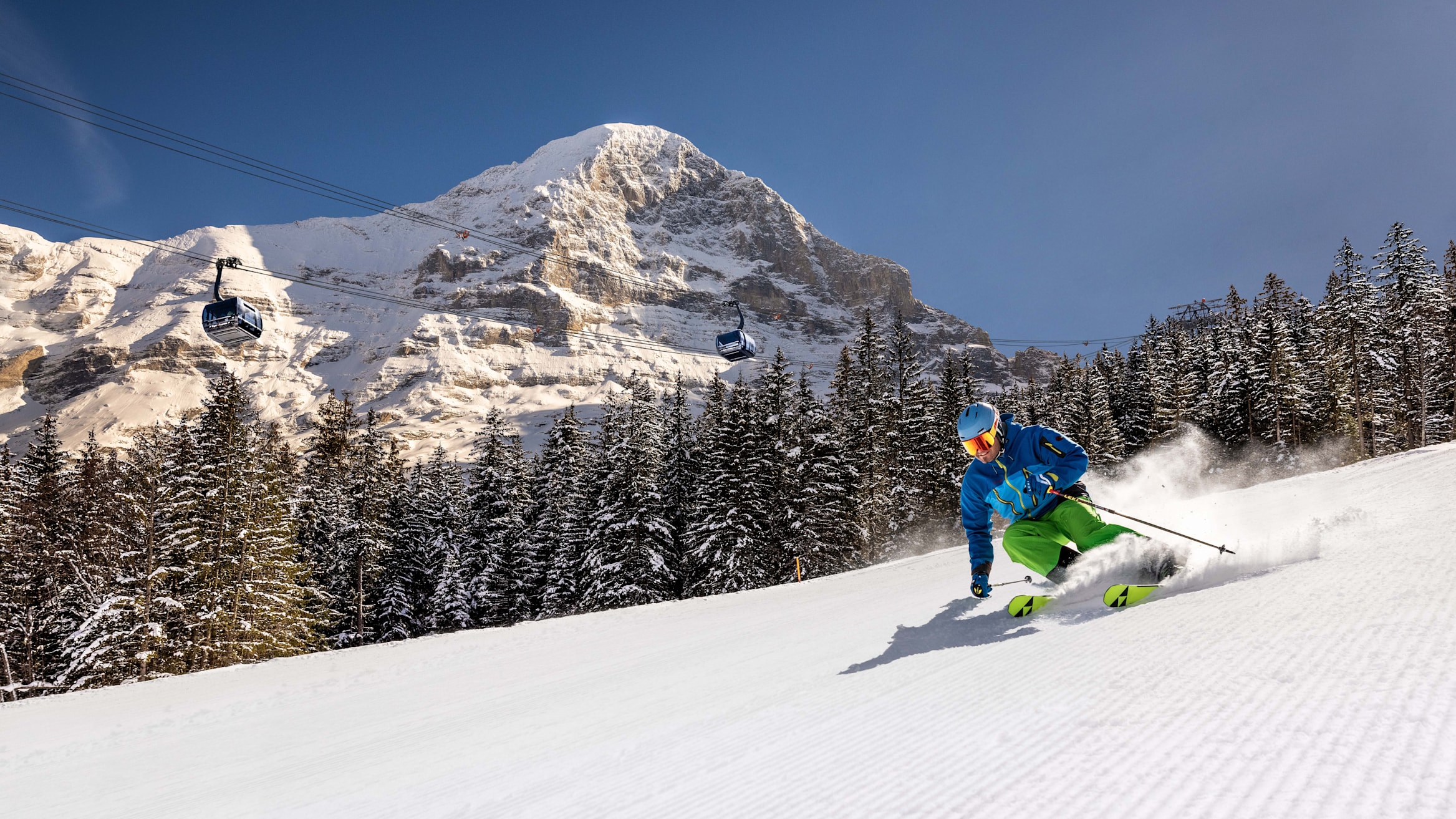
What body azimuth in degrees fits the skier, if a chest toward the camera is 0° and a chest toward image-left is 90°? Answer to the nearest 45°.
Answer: approximately 45°

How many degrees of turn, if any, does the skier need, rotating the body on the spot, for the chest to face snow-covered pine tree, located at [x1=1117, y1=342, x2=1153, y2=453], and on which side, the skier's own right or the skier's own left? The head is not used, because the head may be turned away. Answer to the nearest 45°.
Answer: approximately 135° to the skier's own right

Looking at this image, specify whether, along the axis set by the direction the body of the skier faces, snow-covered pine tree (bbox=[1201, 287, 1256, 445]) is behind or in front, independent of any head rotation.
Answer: behind

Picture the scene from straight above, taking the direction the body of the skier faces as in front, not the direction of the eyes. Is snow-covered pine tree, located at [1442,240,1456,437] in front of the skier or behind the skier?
behind

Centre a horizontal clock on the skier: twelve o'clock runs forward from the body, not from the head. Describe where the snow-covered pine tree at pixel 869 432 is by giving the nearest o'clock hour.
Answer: The snow-covered pine tree is roughly at 4 o'clock from the skier.

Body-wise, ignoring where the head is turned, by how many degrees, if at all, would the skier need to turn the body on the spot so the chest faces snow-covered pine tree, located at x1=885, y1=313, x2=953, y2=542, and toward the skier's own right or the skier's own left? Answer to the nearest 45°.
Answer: approximately 135° to the skier's own right

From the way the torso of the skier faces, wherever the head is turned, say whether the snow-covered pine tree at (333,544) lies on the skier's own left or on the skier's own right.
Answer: on the skier's own right

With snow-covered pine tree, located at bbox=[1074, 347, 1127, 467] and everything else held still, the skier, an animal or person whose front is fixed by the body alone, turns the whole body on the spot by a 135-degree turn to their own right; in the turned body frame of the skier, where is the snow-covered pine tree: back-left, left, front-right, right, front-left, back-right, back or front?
front

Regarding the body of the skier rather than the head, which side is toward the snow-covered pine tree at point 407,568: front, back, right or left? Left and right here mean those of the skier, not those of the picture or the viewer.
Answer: right

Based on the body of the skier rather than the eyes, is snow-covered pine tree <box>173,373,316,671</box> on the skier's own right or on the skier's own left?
on the skier's own right

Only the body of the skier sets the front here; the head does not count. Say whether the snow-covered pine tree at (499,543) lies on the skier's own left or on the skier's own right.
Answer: on the skier's own right

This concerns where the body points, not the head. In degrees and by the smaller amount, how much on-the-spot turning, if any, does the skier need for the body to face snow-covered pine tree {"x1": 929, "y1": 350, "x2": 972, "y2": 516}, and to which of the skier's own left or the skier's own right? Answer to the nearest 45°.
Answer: approximately 135° to the skier's own right

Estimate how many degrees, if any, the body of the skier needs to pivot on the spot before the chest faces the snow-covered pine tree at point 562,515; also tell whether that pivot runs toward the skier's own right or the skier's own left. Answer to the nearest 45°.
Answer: approximately 90° to the skier's own right

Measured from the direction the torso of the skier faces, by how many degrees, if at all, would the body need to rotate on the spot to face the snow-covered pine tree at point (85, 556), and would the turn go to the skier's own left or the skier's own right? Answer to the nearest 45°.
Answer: approximately 45° to the skier's own right

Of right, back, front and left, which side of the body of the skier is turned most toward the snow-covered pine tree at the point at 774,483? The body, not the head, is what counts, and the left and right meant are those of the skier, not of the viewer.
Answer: right
